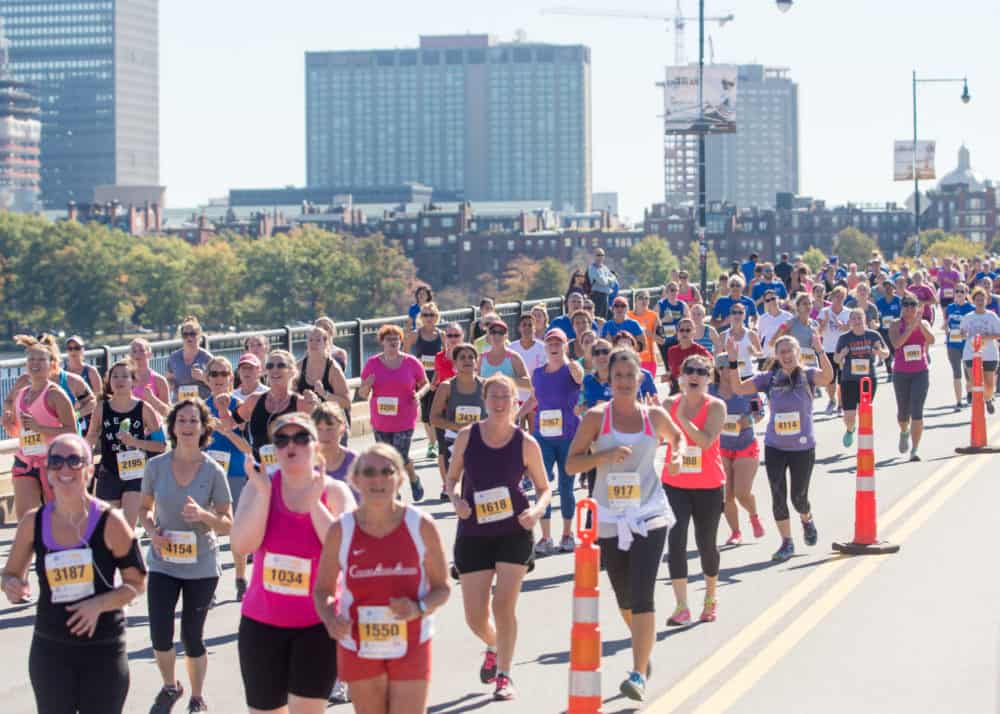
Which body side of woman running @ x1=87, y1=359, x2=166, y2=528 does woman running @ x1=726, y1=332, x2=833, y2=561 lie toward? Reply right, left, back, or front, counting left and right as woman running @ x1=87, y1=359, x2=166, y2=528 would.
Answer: left

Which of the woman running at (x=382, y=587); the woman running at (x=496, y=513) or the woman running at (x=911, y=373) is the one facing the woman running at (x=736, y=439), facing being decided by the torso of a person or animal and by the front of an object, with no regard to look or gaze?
the woman running at (x=911, y=373)

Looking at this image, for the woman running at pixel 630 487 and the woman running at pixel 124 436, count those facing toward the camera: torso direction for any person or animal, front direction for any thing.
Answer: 2

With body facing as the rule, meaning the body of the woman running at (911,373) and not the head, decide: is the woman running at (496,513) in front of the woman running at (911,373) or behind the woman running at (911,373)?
in front

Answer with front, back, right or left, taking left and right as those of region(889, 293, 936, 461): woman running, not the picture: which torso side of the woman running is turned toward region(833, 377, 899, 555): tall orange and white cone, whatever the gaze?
front

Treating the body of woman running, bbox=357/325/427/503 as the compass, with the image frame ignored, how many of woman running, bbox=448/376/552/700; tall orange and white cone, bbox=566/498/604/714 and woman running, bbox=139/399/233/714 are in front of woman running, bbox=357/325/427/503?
3

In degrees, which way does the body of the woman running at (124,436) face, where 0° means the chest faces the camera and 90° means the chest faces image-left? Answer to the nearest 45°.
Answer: approximately 0°

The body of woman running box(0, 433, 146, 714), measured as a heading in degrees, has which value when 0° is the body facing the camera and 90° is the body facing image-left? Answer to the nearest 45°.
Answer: approximately 0°
